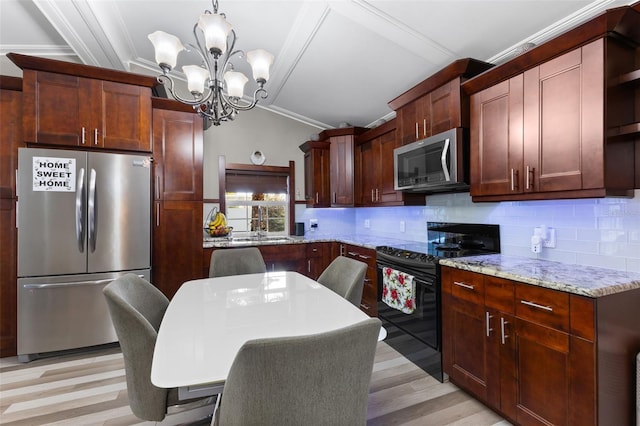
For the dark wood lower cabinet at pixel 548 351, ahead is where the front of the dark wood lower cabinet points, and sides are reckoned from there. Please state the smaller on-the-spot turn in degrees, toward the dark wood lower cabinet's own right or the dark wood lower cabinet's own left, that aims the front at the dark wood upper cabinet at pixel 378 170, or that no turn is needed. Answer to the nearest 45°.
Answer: approximately 90° to the dark wood lower cabinet's own right

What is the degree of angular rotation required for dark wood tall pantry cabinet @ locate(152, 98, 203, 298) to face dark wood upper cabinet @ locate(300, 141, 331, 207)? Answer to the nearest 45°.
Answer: approximately 90° to its left

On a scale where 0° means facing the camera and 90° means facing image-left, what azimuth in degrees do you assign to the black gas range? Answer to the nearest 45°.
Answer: approximately 45°

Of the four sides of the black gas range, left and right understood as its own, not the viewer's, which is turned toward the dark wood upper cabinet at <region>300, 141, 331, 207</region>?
right

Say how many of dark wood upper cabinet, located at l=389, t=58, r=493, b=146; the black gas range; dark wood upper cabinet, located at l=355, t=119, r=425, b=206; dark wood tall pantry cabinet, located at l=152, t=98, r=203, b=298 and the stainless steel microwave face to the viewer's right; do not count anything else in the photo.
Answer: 0

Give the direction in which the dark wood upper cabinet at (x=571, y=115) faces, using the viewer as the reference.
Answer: facing the viewer and to the left of the viewer

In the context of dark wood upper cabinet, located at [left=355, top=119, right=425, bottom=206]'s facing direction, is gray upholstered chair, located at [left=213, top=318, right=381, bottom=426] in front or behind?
in front

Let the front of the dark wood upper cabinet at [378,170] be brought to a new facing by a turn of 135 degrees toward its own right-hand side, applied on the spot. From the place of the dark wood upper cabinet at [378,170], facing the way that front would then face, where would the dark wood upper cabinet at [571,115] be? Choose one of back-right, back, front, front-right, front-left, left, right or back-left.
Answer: back-right

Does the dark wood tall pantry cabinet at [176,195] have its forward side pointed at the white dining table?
yes

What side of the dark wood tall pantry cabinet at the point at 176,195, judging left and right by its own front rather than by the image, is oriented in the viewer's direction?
front

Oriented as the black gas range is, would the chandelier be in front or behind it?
in front

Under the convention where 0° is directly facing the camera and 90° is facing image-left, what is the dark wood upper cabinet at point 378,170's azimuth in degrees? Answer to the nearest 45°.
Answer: approximately 45°

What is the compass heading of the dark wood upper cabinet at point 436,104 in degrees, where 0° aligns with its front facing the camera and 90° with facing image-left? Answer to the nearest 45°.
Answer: approximately 45°

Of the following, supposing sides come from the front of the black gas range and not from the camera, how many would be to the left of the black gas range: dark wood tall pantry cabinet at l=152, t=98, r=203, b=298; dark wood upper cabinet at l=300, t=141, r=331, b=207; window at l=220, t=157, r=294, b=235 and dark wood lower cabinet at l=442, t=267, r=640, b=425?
1

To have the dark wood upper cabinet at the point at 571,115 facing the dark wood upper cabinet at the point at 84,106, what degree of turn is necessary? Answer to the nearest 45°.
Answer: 0° — it already faces it

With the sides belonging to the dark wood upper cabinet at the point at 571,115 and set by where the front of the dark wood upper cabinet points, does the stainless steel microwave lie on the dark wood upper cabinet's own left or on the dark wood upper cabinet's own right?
on the dark wood upper cabinet's own right
